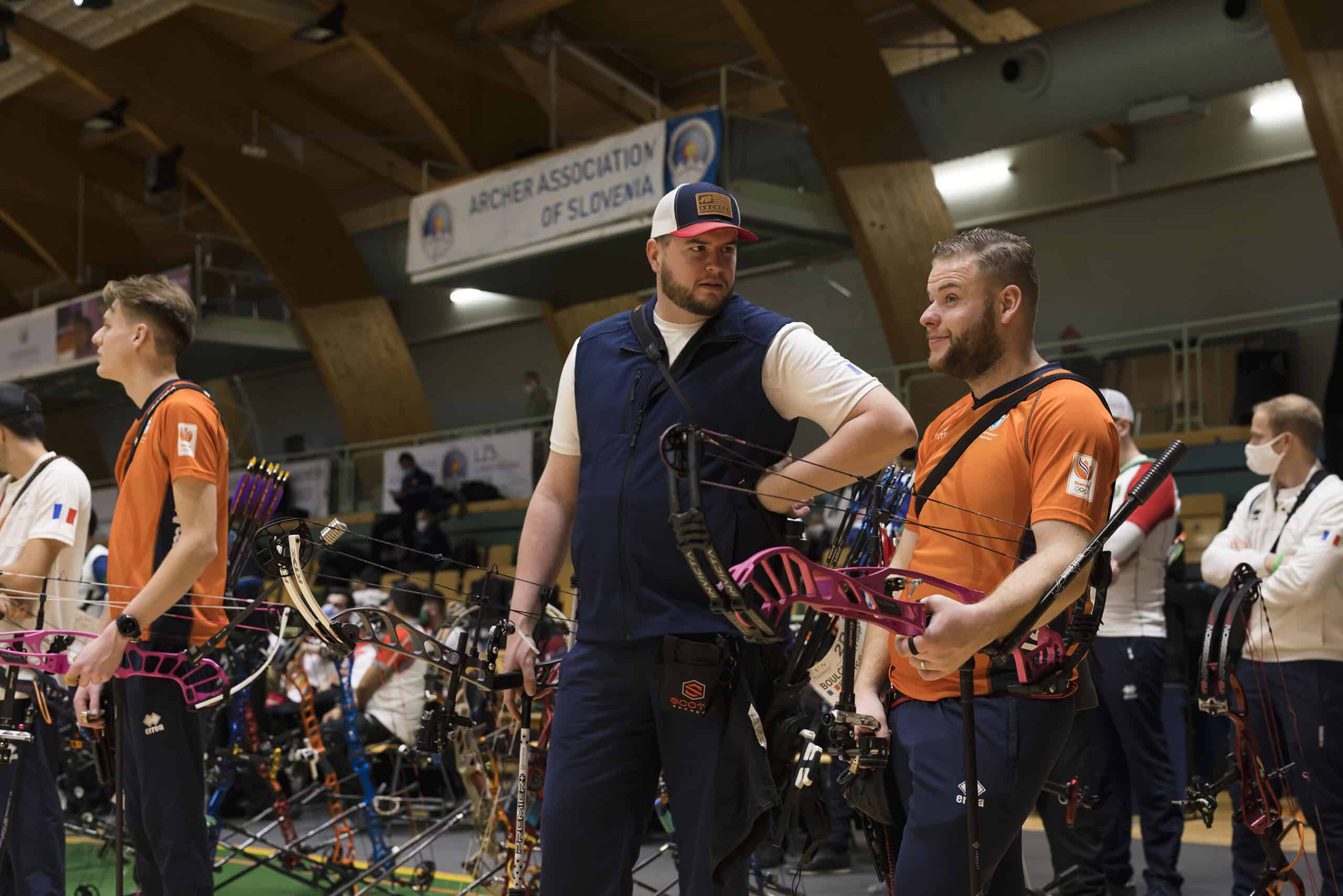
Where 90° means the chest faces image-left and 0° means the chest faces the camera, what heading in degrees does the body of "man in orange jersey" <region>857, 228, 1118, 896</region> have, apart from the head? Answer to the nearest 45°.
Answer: approximately 45°

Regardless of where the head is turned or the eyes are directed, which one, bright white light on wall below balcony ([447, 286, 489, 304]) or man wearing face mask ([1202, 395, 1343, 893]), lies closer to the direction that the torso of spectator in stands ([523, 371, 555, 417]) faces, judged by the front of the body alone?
the man wearing face mask

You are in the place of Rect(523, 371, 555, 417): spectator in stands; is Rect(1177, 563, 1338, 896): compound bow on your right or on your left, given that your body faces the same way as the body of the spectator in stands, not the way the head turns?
on your left

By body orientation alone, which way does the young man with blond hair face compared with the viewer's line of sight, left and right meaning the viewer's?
facing to the left of the viewer

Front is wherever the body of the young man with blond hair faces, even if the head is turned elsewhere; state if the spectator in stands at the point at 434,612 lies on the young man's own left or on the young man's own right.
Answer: on the young man's own right

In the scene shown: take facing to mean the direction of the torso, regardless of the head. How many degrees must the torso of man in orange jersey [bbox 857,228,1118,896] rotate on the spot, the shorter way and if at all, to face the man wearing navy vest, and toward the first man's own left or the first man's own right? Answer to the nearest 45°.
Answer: approximately 45° to the first man's own right

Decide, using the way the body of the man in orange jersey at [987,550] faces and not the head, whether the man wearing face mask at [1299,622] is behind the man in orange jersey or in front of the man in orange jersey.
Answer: behind

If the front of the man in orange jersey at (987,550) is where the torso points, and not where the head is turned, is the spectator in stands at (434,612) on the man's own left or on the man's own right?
on the man's own right

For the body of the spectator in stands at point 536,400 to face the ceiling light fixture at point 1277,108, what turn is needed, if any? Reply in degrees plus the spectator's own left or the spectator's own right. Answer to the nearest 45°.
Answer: approximately 90° to the spectator's own left

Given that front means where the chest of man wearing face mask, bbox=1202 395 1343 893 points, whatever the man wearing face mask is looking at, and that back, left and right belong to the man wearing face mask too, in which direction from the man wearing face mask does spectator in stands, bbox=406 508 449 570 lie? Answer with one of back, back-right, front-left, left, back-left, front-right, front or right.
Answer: right

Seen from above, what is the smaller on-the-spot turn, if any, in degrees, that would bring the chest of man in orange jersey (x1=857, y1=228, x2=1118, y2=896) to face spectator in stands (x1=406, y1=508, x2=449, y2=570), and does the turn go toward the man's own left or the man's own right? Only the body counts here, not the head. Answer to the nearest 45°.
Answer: approximately 90° to the man's own right

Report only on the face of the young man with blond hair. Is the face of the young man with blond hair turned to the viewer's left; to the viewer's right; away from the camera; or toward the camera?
to the viewer's left
